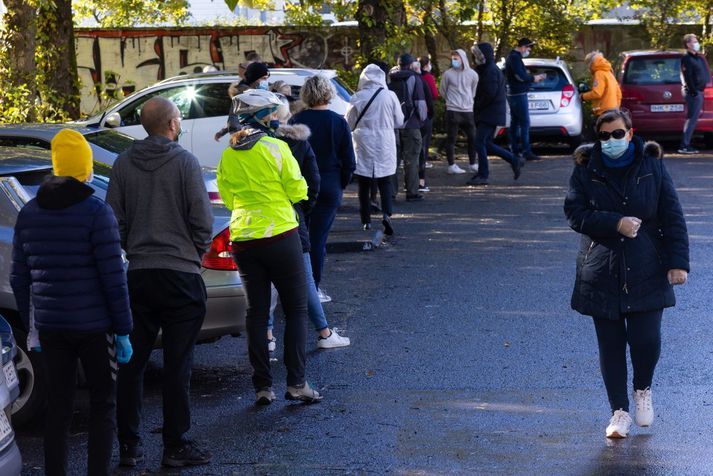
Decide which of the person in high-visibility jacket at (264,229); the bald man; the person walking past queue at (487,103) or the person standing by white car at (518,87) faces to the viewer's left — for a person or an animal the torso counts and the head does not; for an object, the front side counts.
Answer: the person walking past queue at (487,103)

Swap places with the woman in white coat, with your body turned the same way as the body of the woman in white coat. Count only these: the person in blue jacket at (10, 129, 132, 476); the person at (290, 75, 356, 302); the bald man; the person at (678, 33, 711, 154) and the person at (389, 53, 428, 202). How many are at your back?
3

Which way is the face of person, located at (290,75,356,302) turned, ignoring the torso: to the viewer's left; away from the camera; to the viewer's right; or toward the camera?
away from the camera

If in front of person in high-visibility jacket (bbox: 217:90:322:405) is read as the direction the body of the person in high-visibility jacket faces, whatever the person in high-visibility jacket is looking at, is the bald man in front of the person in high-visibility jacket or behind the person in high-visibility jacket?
behind

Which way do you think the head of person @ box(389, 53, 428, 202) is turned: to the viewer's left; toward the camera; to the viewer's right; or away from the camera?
away from the camera

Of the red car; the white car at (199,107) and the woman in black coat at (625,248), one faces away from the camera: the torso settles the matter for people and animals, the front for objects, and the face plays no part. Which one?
the red car

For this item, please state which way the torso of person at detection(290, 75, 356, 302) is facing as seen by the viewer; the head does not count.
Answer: away from the camera

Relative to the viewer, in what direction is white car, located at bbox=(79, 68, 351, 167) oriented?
to the viewer's left

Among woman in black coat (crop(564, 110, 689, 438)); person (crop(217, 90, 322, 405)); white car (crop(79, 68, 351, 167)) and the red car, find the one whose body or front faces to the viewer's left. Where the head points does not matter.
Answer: the white car

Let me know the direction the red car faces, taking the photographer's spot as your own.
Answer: facing away from the viewer

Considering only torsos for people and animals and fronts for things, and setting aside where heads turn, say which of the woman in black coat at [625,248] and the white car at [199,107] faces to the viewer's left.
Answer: the white car
